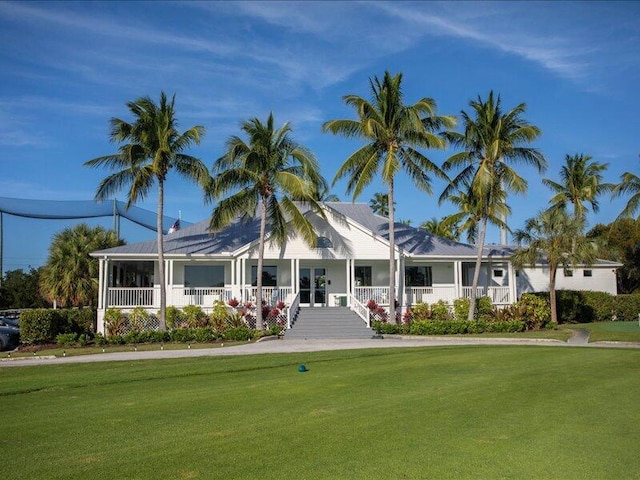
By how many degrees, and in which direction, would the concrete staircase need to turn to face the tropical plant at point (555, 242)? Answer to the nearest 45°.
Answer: approximately 90° to its left

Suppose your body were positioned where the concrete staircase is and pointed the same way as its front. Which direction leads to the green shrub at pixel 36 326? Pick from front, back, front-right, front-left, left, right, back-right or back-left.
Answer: right

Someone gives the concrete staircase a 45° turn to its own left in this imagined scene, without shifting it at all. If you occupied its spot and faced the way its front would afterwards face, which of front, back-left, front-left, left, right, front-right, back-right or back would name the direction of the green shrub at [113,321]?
back-right

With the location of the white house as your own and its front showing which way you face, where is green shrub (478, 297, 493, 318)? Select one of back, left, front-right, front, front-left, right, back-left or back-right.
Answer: left

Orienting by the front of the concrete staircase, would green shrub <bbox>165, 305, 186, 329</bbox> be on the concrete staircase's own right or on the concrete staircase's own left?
on the concrete staircase's own right

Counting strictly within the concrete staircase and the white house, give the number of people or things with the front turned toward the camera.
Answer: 2

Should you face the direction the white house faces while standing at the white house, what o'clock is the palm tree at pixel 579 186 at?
The palm tree is roughly at 8 o'clock from the white house.

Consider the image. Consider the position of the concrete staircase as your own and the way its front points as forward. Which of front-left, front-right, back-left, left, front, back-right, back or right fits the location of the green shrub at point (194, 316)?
right

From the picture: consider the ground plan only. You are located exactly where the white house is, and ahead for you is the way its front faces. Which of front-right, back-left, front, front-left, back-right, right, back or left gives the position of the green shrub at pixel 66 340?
front-right

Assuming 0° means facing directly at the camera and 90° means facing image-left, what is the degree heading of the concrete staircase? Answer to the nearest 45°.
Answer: approximately 0°

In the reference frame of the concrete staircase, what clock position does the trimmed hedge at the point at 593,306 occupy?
The trimmed hedge is roughly at 8 o'clock from the concrete staircase.

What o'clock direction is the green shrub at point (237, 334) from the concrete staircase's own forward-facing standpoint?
The green shrub is roughly at 2 o'clock from the concrete staircase.

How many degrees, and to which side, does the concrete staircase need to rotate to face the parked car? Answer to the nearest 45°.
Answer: approximately 90° to its right
